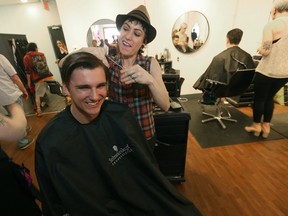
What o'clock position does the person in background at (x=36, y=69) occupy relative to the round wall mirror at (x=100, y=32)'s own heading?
The person in background is roughly at 3 o'clock from the round wall mirror.

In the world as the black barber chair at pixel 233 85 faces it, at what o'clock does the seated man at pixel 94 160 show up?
The seated man is roughly at 8 o'clock from the black barber chair.

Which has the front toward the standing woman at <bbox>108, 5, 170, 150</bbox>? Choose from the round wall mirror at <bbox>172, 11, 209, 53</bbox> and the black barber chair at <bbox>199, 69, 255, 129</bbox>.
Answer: the round wall mirror

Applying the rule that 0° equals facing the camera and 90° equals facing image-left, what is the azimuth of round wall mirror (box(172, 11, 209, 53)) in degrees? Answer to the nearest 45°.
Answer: approximately 0°

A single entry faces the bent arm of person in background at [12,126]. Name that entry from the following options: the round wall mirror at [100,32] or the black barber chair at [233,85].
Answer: the round wall mirror

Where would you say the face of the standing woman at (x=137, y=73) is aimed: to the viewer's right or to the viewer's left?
to the viewer's left

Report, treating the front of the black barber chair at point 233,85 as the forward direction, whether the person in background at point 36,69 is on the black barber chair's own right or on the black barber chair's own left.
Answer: on the black barber chair's own left

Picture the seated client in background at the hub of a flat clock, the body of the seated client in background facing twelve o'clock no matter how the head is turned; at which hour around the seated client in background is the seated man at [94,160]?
The seated man is roughly at 8 o'clock from the seated client in background.

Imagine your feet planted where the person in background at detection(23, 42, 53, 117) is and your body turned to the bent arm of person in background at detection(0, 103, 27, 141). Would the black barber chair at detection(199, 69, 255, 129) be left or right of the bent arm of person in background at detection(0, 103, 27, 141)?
left

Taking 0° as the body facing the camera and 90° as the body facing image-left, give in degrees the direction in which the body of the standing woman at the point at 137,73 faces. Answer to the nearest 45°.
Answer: approximately 45°

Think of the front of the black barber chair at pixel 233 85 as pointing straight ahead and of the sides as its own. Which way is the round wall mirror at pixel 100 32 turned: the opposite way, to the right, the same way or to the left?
the opposite way
